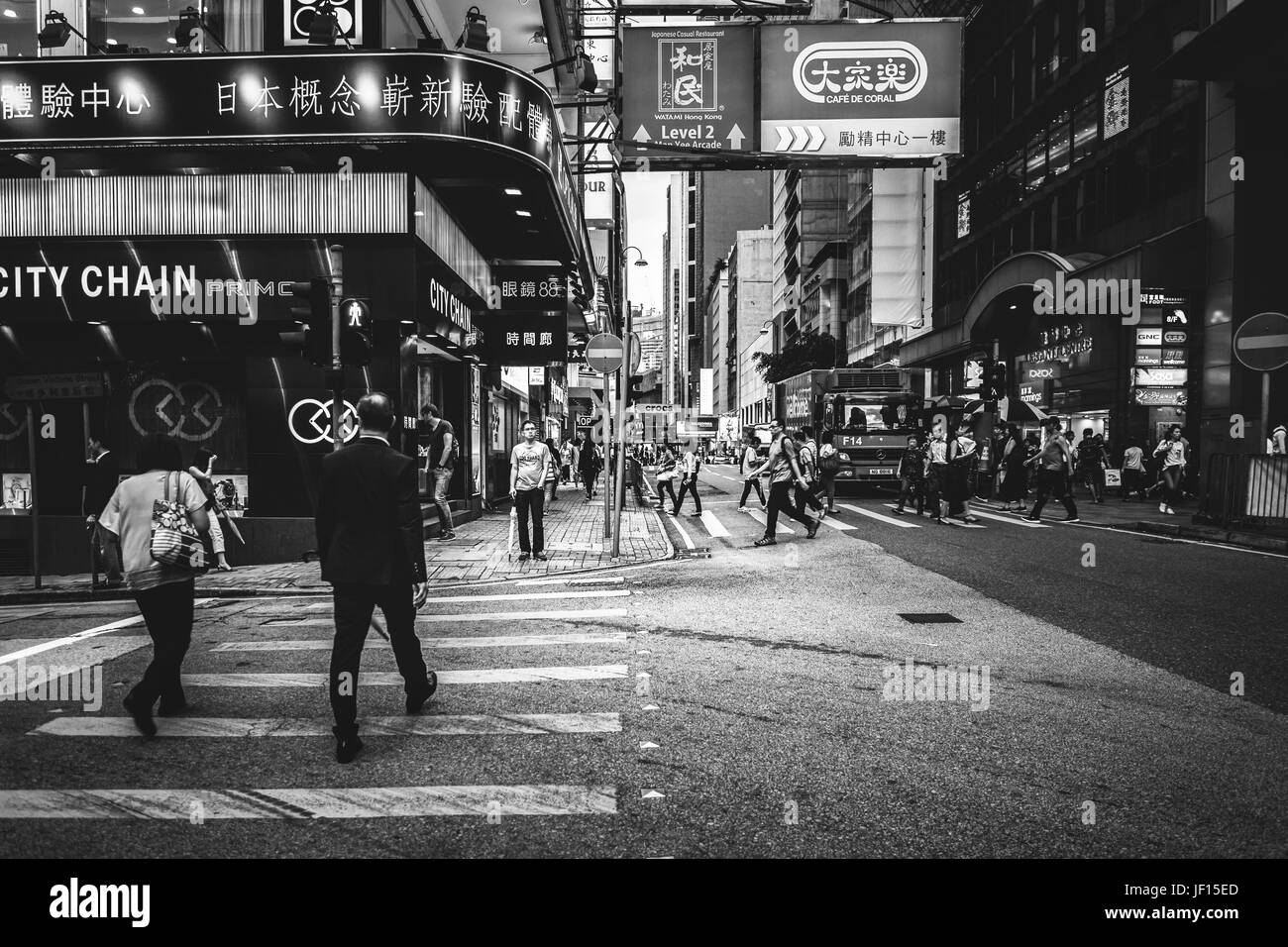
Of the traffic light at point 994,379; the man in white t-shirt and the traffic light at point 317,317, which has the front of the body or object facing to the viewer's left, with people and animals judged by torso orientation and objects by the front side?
the traffic light at point 317,317

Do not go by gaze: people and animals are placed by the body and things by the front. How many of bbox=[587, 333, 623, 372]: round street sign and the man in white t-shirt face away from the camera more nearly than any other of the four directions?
0

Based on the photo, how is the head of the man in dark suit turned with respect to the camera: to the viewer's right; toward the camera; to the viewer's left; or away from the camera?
away from the camera

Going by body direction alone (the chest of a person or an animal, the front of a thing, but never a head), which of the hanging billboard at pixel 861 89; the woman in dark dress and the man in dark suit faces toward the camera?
the hanging billboard

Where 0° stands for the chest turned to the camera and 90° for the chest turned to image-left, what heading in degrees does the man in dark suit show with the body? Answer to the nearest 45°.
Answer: approximately 180°

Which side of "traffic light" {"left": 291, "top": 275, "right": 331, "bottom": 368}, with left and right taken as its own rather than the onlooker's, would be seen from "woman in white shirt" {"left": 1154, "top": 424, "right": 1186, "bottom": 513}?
back

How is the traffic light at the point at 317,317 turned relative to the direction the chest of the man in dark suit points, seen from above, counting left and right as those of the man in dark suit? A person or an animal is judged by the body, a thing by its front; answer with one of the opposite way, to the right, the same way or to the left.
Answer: to the left

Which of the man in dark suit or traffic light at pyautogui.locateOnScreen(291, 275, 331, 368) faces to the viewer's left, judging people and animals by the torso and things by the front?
the traffic light
